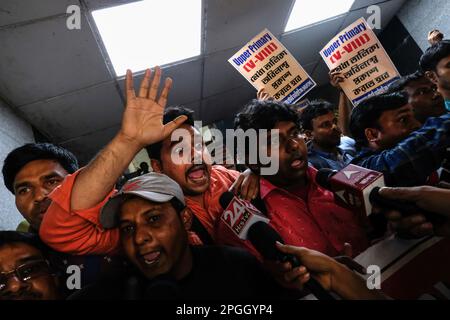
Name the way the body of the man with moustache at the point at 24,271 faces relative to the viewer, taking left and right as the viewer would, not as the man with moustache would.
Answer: facing the viewer

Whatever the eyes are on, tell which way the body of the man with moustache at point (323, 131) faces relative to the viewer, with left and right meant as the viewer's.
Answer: facing the viewer and to the right of the viewer

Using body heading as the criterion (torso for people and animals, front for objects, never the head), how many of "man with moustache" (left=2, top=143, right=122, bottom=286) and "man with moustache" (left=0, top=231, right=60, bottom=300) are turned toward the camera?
2

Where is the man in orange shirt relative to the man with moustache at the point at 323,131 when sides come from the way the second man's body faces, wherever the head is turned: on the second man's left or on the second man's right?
on the second man's right

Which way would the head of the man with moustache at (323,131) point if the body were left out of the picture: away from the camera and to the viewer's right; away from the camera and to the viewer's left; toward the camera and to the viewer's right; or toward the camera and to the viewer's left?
toward the camera and to the viewer's right

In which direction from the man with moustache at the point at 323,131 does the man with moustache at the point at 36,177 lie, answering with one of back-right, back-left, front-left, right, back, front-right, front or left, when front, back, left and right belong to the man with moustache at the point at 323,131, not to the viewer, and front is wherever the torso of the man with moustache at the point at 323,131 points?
right

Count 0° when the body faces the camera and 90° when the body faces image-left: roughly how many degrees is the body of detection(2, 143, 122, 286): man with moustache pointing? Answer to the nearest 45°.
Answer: approximately 0°

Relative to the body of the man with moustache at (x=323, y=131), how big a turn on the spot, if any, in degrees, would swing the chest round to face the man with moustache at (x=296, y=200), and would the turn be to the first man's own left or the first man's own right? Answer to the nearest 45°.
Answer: approximately 45° to the first man's own right
